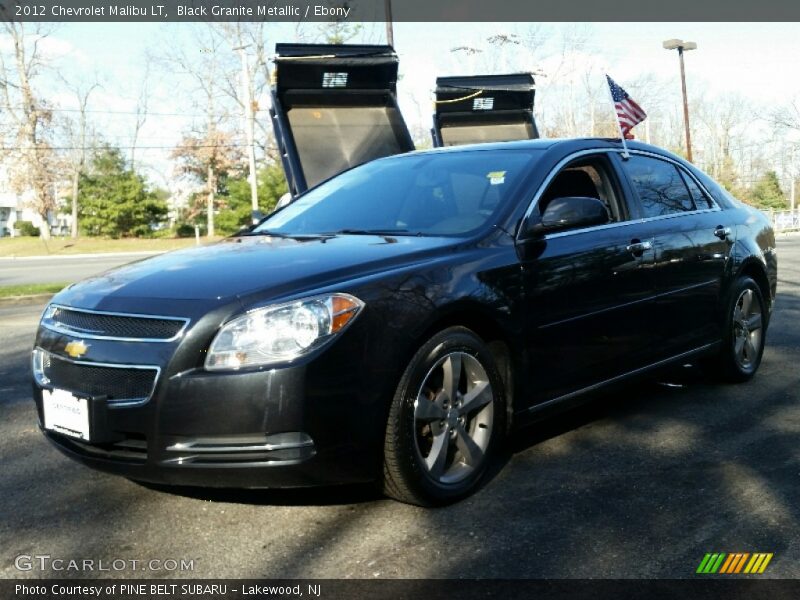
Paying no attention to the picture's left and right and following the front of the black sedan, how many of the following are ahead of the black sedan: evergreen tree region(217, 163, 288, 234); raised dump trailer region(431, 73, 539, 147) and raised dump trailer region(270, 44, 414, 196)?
0

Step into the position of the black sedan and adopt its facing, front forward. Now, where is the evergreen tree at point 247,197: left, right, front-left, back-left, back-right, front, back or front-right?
back-right

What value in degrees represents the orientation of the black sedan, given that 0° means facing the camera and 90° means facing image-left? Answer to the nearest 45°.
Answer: approximately 45°

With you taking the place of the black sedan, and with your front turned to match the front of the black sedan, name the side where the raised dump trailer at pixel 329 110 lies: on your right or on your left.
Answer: on your right

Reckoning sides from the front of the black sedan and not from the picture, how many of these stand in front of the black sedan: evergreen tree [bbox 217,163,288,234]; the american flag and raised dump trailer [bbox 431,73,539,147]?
0

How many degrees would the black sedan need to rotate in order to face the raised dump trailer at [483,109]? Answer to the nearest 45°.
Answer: approximately 135° to its right
